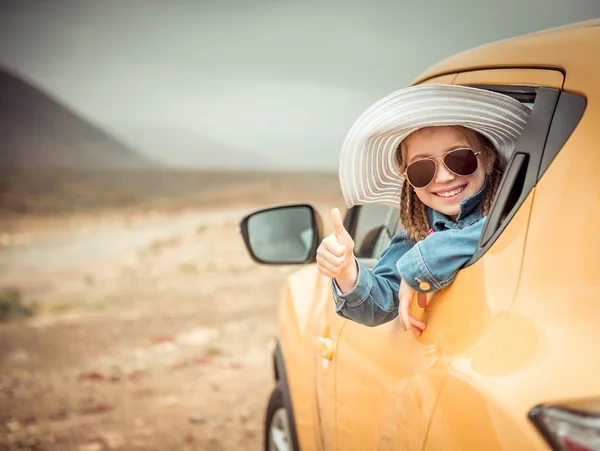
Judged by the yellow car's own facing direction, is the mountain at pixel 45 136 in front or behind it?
in front

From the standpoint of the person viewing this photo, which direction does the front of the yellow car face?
facing away from the viewer and to the left of the viewer
